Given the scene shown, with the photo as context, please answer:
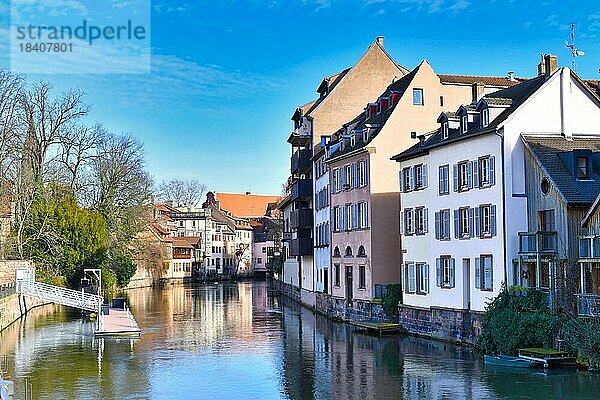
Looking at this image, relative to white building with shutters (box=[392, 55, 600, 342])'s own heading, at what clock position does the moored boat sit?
The moored boat is roughly at 10 o'clock from the white building with shutters.

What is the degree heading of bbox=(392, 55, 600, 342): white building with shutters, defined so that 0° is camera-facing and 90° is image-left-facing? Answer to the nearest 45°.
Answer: approximately 45°
